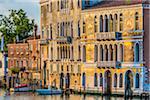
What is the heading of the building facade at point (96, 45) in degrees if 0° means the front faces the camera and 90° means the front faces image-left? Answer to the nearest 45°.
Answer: approximately 45°

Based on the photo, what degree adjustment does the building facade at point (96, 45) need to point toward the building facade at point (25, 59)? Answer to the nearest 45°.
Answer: approximately 90° to its right

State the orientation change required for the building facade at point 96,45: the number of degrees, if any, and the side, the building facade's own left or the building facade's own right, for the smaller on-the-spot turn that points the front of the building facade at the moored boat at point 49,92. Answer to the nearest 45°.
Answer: approximately 45° to the building facade's own right
